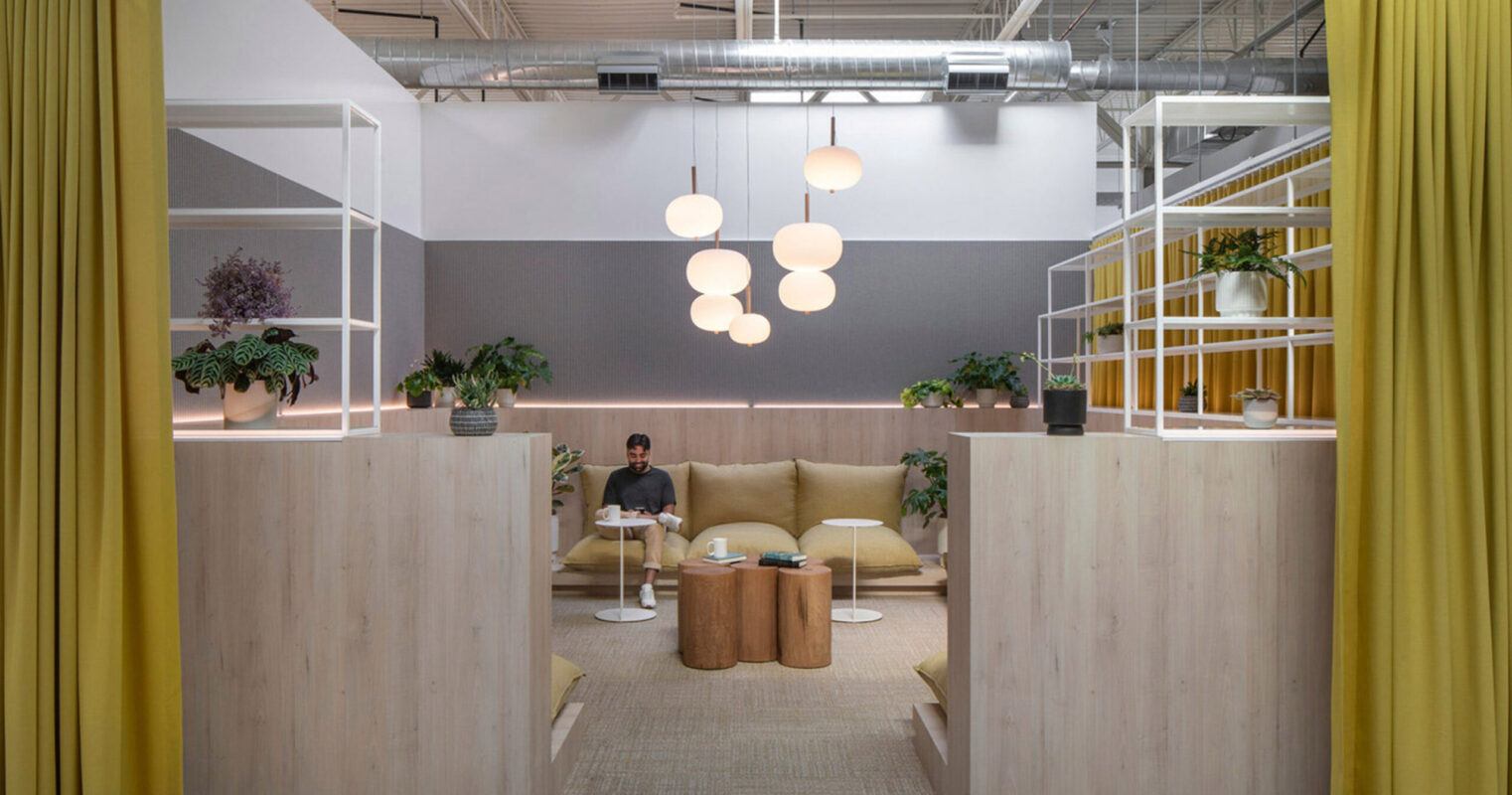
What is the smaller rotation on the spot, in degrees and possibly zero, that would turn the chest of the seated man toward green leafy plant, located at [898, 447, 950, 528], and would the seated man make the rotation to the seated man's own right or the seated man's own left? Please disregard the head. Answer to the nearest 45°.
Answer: approximately 90° to the seated man's own left

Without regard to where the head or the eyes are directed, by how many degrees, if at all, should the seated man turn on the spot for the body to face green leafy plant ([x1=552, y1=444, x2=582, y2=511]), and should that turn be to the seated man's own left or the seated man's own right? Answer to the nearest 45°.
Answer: approximately 135° to the seated man's own right

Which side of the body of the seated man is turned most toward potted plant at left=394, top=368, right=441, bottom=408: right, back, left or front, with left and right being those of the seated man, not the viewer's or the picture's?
right

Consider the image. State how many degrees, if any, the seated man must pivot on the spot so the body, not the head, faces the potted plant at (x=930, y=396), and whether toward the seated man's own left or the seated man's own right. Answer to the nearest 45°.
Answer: approximately 90° to the seated man's own left

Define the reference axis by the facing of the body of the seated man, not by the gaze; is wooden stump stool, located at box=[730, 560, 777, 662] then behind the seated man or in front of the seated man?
in front

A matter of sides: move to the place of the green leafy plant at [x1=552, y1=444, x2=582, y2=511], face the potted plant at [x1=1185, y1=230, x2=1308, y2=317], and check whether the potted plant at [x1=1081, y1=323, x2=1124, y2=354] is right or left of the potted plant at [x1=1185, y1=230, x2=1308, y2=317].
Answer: left

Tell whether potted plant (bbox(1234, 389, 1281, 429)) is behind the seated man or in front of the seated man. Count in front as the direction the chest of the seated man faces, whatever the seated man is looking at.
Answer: in front

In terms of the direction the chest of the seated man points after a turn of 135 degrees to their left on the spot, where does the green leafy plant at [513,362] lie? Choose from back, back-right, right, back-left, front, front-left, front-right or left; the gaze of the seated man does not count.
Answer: left

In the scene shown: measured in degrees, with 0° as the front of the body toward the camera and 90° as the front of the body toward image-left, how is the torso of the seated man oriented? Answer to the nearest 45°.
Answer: approximately 0°
